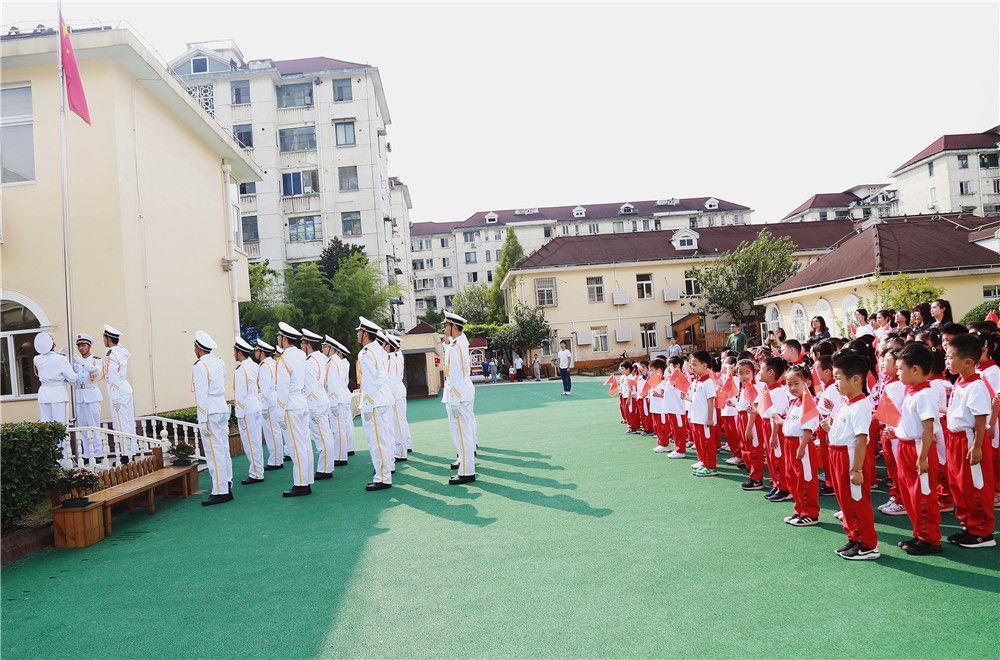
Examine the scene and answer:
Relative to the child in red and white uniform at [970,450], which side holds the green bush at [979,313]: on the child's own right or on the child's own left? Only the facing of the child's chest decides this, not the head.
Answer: on the child's own right

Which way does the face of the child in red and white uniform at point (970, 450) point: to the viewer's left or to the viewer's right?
to the viewer's left

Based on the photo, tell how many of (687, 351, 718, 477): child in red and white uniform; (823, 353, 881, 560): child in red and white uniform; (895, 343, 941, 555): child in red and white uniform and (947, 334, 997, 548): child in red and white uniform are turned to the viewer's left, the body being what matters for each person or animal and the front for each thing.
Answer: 4

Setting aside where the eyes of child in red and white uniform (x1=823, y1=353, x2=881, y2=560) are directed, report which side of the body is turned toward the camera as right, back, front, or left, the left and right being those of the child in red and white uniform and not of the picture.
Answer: left

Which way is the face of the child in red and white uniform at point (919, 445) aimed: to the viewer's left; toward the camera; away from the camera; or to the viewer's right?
to the viewer's left

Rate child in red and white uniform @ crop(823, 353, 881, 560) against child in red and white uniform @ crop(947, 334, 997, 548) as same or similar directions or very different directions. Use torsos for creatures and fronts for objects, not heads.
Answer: same or similar directions

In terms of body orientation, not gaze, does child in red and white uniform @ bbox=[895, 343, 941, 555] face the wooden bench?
yes

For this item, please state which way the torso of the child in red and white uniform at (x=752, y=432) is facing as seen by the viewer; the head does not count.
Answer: to the viewer's left

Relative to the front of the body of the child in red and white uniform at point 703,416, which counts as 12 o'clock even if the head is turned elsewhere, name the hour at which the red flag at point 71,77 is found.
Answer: The red flag is roughly at 12 o'clock from the child in red and white uniform.

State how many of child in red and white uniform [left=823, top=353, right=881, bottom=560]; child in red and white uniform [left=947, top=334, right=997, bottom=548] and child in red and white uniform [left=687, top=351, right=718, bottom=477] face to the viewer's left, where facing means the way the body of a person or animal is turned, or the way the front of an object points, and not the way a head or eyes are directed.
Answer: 3

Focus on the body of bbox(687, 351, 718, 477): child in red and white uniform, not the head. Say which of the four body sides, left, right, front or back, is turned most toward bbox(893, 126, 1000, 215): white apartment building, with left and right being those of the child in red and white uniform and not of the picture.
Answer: right

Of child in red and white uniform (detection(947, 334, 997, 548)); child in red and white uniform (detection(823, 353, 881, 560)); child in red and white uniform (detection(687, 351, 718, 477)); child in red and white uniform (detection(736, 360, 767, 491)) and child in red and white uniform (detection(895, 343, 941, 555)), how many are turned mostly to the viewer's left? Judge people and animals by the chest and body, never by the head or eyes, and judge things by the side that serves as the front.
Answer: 5

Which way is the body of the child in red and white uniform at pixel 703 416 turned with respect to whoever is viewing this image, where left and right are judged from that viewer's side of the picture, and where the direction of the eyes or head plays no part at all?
facing to the left of the viewer

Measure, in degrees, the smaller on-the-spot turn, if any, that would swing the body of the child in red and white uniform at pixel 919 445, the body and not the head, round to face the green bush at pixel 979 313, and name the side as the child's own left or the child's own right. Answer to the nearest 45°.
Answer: approximately 90° to the child's own right

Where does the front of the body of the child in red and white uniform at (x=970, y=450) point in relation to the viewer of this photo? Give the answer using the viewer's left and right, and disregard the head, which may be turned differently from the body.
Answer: facing to the left of the viewer

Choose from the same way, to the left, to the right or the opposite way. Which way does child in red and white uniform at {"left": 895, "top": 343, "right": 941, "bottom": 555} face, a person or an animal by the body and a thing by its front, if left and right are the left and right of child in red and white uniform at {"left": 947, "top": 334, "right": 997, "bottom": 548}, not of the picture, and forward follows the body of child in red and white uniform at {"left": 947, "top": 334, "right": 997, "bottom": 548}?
the same way

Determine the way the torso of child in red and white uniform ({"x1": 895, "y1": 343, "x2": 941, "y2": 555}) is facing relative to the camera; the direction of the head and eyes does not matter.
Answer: to the viewer's left

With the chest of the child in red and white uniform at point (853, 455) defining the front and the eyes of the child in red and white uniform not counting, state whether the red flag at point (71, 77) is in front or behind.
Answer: in front

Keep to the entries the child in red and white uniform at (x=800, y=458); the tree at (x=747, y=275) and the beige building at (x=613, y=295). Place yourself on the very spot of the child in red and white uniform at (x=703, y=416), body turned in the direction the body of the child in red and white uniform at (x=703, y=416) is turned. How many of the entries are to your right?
2
